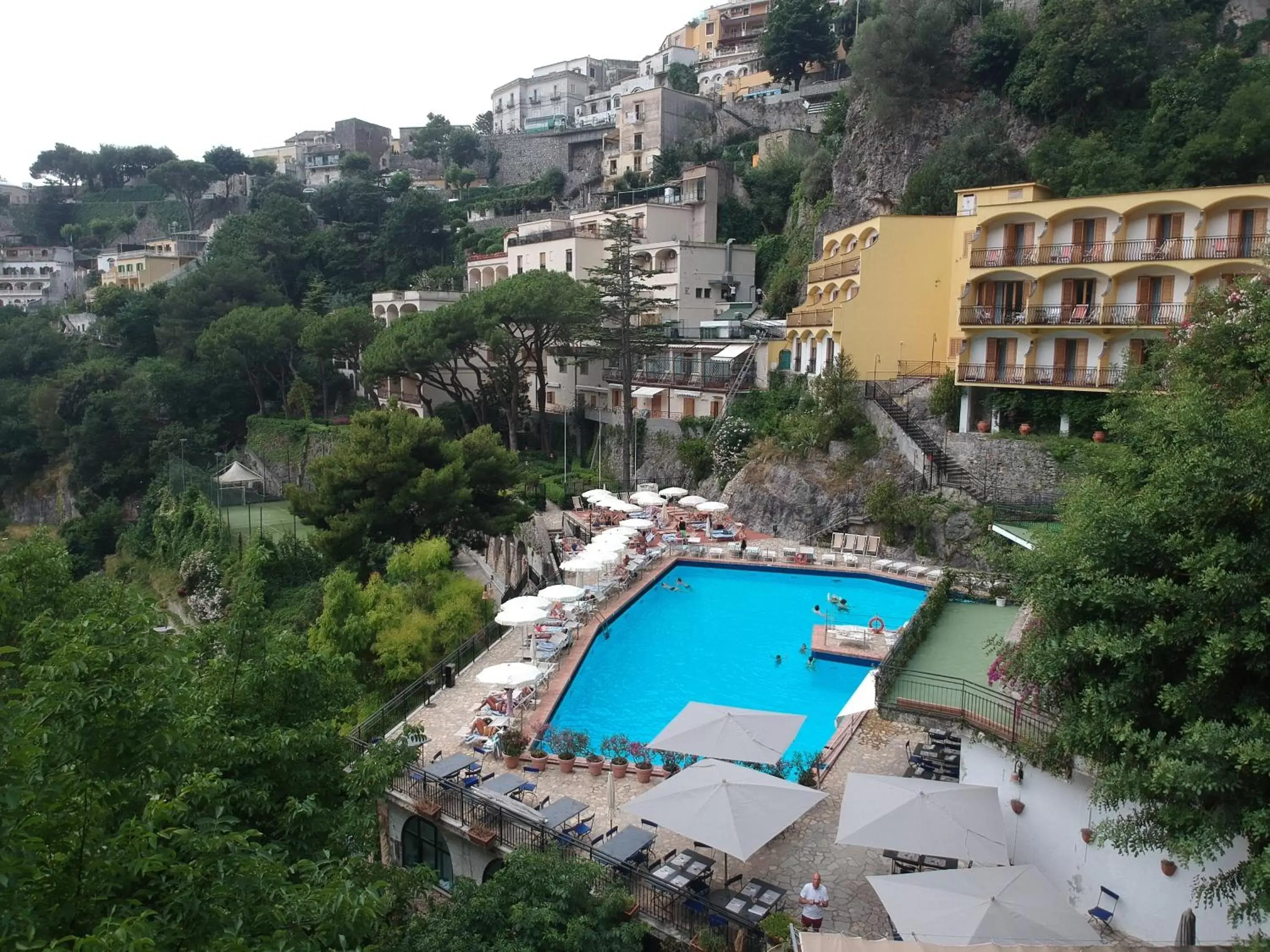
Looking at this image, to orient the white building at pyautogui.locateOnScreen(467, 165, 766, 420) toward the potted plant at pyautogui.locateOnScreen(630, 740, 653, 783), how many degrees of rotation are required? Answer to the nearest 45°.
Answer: approximately 45° to its left

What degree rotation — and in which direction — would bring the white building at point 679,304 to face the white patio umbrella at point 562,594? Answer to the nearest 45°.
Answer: approximately 45° to its left

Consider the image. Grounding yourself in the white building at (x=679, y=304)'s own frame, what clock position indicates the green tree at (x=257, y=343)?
The green tree is roughly at 2 o'clock from the white building.

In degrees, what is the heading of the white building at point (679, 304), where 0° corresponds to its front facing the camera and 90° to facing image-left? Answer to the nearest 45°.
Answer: approximately 45°

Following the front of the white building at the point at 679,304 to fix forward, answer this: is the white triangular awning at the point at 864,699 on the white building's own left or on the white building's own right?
on the white building's own left

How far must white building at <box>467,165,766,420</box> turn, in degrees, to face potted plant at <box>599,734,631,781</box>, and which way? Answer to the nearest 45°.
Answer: approximately 45° to its left

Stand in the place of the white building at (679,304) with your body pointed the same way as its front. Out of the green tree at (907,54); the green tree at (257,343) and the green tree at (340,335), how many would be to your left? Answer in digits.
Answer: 1

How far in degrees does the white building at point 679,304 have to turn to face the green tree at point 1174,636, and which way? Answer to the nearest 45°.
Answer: approximately 45° to its left

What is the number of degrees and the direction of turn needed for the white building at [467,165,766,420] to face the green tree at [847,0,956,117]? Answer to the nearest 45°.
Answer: approximately 90° to its left
